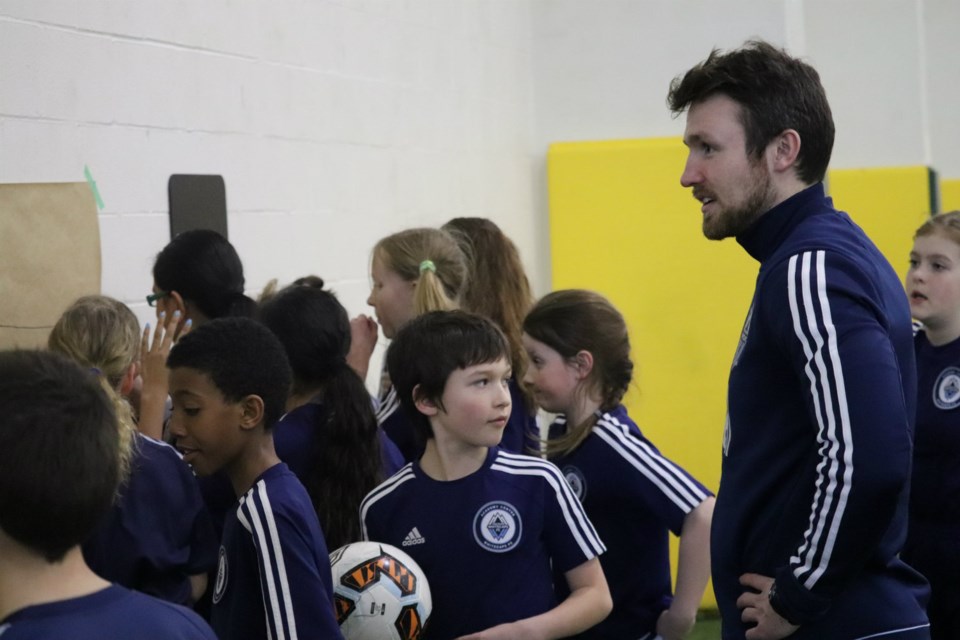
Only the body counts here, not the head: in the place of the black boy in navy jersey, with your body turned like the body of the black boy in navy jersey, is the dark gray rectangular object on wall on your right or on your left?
on your right

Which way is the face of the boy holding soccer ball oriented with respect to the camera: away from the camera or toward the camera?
toward the camera

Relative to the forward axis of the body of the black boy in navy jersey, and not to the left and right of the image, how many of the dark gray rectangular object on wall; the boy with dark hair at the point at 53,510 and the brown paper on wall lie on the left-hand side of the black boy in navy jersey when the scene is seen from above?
1

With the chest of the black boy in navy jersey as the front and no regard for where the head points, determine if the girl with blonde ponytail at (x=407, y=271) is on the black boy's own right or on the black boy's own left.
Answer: on the black boy's own right

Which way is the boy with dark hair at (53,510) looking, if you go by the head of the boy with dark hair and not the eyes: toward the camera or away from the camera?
away from the camera

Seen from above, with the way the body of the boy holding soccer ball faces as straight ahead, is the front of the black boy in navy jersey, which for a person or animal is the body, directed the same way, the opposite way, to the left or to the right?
to the right

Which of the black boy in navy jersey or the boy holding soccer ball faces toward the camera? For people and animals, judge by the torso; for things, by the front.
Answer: the boy holding soccer ball

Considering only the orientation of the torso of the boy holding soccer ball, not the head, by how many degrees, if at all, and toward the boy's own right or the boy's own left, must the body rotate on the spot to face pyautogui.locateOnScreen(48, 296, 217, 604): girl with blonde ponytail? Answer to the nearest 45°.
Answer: approximately 90° to the boy's own right

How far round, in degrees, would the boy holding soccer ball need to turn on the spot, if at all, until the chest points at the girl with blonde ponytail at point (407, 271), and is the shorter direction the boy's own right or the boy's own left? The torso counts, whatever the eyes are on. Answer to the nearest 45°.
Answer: approximately 180°

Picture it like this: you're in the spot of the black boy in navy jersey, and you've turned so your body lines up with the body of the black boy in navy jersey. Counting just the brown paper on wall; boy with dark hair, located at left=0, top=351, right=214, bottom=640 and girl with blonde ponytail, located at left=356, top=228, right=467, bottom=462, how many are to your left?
1

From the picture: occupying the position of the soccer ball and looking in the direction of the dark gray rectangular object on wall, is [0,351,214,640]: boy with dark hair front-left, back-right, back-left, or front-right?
back-left

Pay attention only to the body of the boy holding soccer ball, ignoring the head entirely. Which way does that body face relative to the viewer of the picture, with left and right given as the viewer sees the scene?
facing the viewer

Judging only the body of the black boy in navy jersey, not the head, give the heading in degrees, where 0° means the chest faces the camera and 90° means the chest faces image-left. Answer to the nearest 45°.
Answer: approximately 90°

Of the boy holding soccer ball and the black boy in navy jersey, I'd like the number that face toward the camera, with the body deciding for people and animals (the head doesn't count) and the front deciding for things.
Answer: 1
